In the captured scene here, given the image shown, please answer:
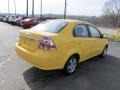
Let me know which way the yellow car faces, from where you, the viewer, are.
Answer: facing away from the viewer and to the right of the viewer
